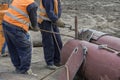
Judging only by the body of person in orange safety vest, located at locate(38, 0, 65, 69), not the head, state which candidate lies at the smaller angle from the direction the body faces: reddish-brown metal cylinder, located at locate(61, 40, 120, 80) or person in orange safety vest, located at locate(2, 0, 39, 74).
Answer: the reddish-brown metal cylinder

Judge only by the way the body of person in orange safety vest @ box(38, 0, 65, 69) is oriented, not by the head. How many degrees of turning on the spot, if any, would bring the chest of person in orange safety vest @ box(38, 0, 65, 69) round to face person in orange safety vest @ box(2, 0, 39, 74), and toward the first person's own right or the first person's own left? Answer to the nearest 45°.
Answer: approximately 135° to the first person's own right

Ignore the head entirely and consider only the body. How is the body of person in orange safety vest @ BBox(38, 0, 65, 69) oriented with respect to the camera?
to the viewer's right

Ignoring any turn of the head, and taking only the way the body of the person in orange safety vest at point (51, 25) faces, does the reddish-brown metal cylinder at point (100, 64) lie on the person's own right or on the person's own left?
on the person's own right

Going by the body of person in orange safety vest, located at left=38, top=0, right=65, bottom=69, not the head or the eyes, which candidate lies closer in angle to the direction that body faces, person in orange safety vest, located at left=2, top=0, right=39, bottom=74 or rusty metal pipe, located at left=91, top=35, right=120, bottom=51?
the rusty metal pipe
